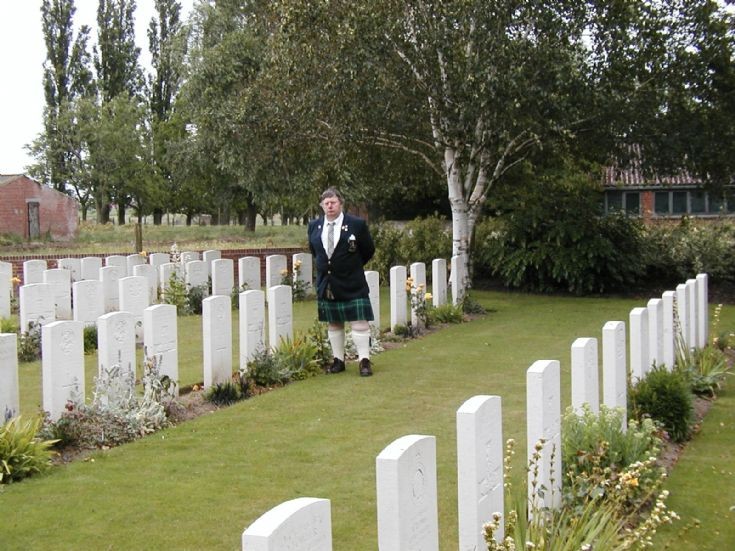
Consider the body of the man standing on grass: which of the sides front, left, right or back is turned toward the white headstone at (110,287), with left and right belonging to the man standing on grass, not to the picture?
right

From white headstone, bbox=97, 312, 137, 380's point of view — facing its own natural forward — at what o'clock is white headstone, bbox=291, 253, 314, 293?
white headstone, bbox=291, 253, 314, 293 is roughly at 8 o'clock from white headstone, bbox=97, 312, 137, 380.

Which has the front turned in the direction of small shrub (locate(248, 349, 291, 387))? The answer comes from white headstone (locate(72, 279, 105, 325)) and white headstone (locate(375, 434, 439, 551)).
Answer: white headstone (locate(72, 279, 105, 325))

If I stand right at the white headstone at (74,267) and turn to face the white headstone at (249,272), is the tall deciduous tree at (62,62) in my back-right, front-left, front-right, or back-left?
back-left

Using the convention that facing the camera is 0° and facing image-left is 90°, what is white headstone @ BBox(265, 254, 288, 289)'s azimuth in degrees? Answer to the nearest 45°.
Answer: approximately 315°

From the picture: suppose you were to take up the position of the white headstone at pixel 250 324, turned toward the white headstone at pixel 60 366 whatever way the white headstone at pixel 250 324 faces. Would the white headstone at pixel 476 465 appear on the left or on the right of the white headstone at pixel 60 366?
left

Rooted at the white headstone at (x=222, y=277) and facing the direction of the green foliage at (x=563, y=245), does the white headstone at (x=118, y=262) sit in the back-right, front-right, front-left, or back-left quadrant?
back-left

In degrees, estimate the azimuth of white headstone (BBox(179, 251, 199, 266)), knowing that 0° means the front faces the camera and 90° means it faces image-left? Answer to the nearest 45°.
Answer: approximately 315°
